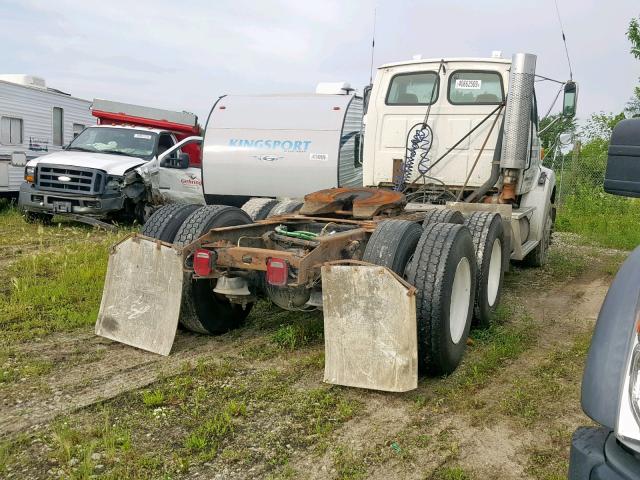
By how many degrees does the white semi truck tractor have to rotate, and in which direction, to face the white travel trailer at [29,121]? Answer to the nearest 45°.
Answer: approximately 90° to its left

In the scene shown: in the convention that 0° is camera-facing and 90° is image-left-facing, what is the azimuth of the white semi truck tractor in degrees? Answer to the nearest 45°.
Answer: approximately 225°

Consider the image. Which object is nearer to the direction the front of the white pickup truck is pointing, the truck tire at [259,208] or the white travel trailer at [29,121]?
the truck tire

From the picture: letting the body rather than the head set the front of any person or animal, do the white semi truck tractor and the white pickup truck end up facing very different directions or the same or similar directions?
very different directions

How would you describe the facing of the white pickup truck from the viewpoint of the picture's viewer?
facing the viewer and to the left of the viewer

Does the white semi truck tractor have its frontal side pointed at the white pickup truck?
no

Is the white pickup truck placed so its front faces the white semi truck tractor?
no

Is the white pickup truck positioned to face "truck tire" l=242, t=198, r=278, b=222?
no

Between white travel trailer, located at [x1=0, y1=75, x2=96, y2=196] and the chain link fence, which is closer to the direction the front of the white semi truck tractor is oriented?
the chain link fence

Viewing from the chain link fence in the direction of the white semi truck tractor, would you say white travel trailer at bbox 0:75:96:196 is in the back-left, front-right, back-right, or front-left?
front-right
